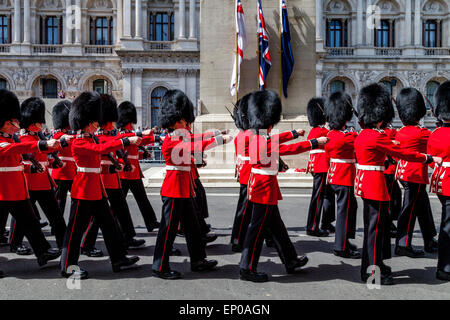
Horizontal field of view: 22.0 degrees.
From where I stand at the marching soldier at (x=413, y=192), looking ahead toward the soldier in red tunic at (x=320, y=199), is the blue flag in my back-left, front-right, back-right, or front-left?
front-right

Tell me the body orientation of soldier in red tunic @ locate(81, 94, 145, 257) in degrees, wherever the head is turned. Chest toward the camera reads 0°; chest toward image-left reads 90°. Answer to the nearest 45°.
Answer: approximately 270°

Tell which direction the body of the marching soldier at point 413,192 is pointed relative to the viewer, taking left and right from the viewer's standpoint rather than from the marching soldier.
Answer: facing away from the viewer and to the right of the viewer

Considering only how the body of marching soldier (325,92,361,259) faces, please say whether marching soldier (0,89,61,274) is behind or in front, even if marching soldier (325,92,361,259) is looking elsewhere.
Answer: behind

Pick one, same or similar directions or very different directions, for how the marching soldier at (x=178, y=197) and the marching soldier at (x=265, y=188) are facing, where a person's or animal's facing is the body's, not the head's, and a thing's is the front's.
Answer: same or similar directions

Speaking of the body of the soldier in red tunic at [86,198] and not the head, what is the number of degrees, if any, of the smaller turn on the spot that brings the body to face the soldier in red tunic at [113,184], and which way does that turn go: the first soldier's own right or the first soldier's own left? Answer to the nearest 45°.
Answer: approximately 90° to the first soldier's own left

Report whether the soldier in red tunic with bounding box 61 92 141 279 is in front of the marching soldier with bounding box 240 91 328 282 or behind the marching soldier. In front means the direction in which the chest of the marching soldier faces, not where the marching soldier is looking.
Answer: behind

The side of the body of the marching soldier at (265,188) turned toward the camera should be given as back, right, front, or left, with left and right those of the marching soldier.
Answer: right

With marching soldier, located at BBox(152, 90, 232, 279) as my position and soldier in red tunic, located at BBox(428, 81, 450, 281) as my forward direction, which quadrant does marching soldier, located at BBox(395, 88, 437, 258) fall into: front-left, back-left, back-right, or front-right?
front-left
